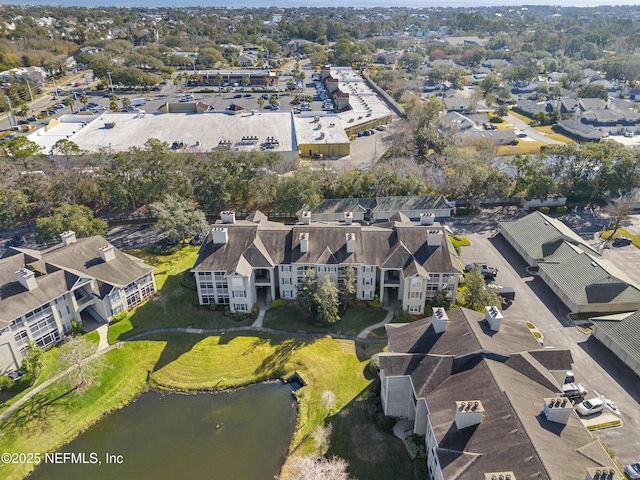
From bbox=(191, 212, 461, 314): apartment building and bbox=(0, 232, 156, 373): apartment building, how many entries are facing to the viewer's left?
0

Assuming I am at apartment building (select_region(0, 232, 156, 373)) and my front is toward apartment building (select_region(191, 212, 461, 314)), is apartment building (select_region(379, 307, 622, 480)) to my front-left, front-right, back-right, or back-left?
front-right

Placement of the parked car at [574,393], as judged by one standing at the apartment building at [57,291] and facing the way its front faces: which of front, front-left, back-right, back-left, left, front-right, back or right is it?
front

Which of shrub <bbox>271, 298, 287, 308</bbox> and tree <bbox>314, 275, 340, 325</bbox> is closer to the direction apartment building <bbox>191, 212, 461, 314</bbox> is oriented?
the tree

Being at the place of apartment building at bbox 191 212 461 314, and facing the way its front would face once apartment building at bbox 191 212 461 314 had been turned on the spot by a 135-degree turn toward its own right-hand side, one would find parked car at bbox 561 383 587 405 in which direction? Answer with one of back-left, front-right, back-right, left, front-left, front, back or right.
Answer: back

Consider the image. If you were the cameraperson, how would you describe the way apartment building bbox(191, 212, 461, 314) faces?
facing the viewer

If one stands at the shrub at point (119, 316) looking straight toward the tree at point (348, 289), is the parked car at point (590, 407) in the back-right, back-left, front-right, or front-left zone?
front-right

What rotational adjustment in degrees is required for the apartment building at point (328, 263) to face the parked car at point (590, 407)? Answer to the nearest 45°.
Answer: approximately 45° to its left

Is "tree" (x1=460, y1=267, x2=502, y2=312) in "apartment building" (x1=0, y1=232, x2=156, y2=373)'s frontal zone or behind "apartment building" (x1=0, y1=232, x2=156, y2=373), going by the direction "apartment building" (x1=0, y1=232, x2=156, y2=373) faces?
frontal zone

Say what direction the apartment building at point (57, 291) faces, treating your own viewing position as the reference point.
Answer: facing the viewer and to the right of the viewer

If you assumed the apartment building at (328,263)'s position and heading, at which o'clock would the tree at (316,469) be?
The tree is roughly at 12 o'clock from the apartment building.

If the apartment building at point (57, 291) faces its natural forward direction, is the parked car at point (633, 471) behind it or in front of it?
in front
